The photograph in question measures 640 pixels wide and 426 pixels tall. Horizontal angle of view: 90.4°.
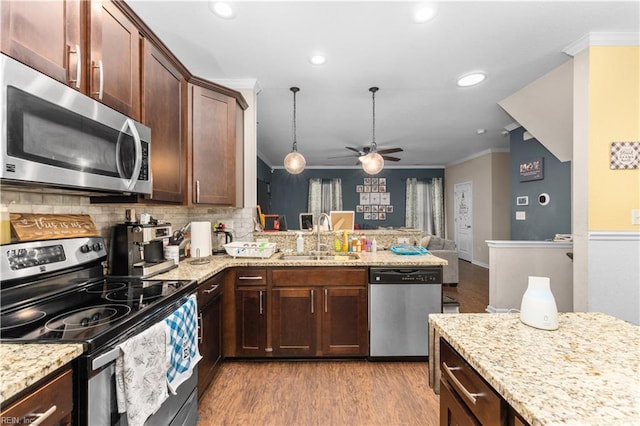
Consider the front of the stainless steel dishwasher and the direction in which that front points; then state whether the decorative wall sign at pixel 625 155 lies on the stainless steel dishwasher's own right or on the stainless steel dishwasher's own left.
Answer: on the stainless steel dishwasher's own left

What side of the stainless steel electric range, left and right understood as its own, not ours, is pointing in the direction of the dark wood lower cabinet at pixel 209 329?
left

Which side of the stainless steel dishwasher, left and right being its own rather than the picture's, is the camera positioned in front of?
front

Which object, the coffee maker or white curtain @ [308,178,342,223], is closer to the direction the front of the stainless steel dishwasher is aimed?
the coffee maker

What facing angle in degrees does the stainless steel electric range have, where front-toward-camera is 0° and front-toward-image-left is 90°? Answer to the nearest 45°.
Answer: approximately 315°

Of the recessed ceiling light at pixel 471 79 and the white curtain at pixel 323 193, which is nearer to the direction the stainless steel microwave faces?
the recessed ceiling light

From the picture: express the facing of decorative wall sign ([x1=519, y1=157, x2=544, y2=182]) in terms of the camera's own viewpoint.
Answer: facing the viewer and to the left of the viewer

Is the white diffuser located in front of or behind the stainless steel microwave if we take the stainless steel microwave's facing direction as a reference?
in front

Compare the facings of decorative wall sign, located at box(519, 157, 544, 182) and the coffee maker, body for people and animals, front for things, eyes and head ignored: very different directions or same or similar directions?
very different directions

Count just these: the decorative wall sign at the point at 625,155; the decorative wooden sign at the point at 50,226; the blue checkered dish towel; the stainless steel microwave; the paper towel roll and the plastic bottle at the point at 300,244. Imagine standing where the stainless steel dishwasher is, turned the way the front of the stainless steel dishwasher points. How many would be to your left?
1

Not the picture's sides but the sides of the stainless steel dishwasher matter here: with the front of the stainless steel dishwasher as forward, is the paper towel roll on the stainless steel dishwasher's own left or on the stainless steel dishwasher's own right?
on the stainless steel dishwasher's own right

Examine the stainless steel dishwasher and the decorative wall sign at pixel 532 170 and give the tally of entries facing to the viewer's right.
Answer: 0

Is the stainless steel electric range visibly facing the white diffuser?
yes

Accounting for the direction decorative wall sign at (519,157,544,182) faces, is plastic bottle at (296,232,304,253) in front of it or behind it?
in front

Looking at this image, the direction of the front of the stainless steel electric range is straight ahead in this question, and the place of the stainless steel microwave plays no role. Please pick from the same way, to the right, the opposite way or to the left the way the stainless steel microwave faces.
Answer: the same way

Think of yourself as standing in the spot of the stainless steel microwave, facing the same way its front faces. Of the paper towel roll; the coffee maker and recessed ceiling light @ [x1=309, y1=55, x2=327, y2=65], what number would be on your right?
0
